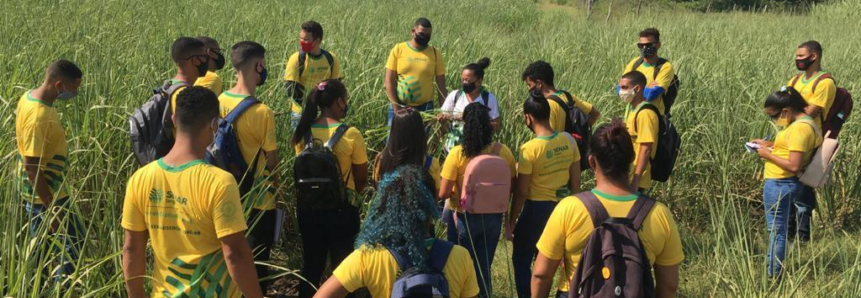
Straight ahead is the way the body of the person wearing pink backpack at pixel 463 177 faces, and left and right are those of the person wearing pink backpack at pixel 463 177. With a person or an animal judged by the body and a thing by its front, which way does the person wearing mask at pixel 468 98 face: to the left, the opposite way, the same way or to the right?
the opposite way

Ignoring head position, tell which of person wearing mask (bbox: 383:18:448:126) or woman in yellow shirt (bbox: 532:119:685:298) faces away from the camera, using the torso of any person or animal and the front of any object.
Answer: the woman in yellow shirt

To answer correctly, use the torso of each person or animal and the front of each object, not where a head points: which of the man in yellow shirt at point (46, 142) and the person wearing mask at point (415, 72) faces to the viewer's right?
the man in yellow shirt

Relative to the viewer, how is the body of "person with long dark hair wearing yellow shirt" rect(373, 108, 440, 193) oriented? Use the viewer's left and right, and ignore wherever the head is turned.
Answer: facing away from the viewer

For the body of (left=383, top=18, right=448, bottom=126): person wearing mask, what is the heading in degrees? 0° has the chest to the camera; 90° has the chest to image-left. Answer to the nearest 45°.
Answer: approximately 0°

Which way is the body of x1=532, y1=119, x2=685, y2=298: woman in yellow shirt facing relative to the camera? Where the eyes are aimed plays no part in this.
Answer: away from the camera

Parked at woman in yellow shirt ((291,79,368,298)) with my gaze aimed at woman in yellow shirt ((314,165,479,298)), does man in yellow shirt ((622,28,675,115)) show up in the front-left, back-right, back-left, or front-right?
back-left

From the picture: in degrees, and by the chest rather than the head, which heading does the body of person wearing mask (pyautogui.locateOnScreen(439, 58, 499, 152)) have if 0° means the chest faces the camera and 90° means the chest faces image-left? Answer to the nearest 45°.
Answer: approximately 0°

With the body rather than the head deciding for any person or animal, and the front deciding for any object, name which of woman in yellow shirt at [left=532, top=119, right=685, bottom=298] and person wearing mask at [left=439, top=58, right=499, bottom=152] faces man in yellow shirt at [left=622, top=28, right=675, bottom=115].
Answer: the woman in yellow shirt

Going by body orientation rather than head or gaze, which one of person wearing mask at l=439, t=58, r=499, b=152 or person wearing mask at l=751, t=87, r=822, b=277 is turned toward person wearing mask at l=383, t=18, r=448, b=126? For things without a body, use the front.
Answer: person wearing mask at l=751, t=87, r=822, b=277

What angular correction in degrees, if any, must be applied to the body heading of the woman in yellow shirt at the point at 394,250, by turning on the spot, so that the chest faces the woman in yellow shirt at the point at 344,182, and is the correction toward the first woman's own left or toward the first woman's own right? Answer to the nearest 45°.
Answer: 0° — they already face them

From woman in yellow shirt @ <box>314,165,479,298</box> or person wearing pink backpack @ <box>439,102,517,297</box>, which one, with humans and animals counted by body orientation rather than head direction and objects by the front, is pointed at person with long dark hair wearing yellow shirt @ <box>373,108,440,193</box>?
the woman in yellow shirt

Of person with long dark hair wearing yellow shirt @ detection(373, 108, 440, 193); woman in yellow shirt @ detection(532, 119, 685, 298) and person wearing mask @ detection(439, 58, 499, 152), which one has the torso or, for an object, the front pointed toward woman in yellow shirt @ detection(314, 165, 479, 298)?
person wearing mask @ detection(439, 58, 499, 152)

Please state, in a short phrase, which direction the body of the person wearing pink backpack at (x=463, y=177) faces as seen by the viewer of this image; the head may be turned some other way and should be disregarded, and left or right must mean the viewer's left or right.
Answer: facing away from the viewer
